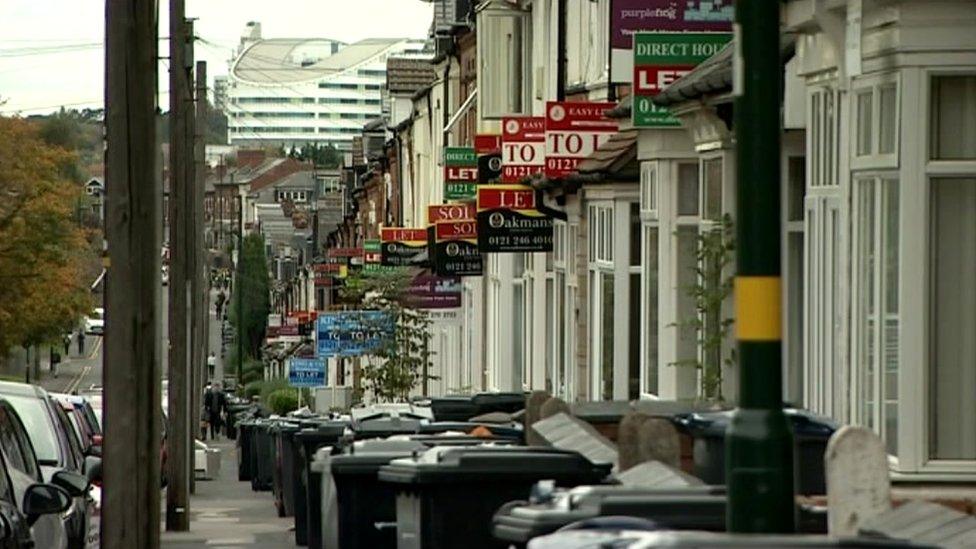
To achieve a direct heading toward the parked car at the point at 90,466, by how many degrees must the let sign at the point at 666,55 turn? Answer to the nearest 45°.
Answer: approximately 90° to its right

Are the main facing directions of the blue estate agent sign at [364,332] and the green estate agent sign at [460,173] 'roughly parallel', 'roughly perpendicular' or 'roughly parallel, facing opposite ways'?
roughly parallel

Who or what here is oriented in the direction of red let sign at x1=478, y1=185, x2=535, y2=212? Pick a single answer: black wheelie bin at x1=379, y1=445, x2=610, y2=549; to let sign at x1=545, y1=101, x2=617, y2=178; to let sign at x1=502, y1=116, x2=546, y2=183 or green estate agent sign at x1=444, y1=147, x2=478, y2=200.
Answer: the green estate agent sign

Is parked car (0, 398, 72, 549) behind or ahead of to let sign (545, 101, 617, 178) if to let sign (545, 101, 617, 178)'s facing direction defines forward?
ahead

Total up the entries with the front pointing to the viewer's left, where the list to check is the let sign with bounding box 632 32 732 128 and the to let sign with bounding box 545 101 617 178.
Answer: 0

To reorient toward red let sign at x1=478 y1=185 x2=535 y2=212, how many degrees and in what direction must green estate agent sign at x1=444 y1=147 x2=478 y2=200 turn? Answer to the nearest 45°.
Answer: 0° — it already faces it

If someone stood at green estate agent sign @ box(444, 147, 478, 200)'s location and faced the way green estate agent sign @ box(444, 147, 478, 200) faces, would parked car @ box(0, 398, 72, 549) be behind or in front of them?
in front

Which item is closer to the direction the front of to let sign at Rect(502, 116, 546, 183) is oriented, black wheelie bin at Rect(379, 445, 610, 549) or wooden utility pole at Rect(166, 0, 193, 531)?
the black wheelie bin

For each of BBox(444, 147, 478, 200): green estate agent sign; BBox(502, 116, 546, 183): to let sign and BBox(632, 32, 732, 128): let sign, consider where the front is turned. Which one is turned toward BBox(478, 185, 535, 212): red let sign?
the green estate agent sign

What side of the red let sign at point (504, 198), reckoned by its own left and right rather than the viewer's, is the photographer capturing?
front

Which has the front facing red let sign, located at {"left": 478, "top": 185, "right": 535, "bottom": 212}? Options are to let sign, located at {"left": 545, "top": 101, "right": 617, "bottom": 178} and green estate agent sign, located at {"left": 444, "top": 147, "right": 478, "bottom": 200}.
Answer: the green estate agent sign

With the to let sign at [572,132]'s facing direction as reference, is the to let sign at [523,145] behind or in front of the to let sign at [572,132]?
behind

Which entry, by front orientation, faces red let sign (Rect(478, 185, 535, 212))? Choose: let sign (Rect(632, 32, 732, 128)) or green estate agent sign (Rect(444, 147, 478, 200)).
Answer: the green estate agent sign

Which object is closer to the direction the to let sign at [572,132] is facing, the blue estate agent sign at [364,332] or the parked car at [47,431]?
the parked car

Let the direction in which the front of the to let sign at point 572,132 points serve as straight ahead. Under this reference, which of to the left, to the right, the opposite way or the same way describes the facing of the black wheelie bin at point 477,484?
to the right

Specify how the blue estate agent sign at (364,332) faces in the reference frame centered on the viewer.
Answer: facing the viewer

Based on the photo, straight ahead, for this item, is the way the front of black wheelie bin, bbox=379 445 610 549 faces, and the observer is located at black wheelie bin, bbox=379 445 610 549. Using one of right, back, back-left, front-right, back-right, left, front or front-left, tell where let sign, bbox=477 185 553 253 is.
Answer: right

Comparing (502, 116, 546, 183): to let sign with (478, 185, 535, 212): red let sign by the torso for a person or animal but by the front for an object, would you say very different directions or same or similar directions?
same or similar directions
